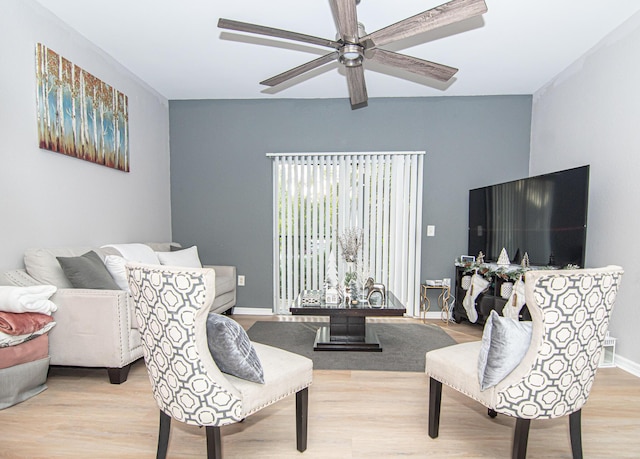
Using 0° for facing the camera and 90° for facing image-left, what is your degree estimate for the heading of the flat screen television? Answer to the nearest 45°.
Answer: approximately 45°

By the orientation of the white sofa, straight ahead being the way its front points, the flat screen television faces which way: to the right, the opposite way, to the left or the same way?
the opposite way

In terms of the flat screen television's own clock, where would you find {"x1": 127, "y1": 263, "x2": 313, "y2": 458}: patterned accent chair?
The patterned accent chair is roughly at 11 o'clock from the flat screen television.

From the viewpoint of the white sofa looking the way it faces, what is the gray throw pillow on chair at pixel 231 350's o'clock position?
The gray throw pillow on chair is roughly at 1 o'clock from the white sofa.

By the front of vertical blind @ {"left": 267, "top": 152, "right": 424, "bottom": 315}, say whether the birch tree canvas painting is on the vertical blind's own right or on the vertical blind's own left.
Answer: on the vertical blind's own right

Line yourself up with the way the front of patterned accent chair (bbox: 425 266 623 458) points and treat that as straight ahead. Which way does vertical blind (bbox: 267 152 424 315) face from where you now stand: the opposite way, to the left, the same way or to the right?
the opposite way

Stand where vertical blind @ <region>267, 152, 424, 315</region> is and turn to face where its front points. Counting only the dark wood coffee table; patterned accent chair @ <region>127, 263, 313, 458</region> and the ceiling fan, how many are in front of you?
3

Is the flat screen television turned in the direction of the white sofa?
yes

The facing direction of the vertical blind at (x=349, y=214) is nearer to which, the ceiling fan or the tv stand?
the ceiling fan

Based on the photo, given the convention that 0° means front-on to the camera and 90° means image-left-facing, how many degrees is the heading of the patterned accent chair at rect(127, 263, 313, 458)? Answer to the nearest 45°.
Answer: approximately 225°
